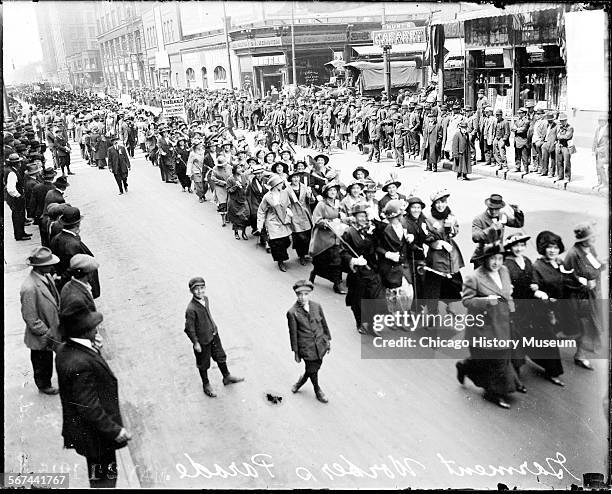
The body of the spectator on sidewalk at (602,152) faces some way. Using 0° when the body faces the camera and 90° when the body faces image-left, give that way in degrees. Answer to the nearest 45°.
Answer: approximately 45°

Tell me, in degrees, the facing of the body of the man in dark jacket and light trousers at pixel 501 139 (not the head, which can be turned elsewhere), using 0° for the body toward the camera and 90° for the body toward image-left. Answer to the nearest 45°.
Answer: approximately 45°

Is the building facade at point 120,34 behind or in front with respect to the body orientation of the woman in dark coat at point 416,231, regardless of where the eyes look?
behind

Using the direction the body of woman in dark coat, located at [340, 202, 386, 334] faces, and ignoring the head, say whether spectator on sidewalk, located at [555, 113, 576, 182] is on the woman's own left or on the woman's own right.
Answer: on the woman's own left

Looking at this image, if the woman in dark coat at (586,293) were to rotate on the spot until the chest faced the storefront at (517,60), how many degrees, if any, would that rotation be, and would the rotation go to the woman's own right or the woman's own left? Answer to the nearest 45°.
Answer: approximately 135° to the woman's own left

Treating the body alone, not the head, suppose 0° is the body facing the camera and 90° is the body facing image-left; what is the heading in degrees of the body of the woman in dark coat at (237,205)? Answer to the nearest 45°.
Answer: approximately 315°

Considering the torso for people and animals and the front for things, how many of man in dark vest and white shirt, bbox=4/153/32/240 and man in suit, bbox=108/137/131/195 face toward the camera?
1
